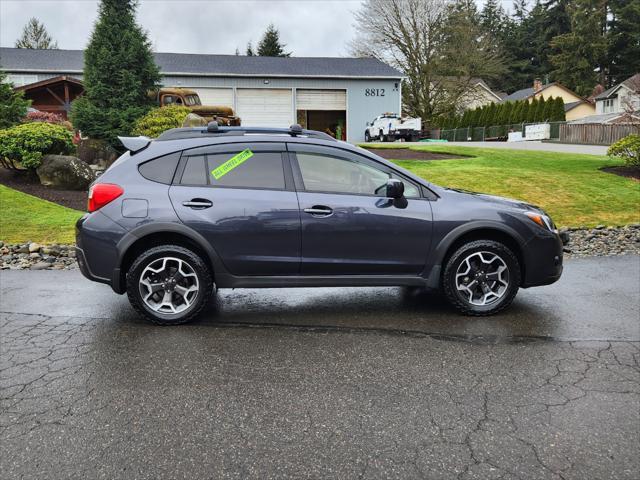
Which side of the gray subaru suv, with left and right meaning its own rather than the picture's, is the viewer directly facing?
right

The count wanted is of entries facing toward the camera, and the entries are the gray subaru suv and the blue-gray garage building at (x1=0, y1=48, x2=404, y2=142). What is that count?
1

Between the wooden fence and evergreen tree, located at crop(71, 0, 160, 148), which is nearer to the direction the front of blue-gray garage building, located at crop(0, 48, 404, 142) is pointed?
the evergreen tree

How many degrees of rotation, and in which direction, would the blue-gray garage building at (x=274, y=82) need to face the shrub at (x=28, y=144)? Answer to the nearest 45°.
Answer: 0° — it already faces it

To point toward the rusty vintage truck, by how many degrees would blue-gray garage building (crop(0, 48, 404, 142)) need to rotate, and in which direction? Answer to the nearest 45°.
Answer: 0° — it already faces it

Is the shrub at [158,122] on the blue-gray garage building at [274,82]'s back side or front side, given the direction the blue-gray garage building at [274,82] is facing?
on the front side

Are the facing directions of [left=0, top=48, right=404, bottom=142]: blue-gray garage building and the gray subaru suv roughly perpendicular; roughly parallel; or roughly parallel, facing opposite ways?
roughly perpendicular

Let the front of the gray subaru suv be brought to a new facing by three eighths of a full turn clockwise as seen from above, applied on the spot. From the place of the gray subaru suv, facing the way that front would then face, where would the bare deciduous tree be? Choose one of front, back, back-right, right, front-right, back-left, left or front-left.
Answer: back-right

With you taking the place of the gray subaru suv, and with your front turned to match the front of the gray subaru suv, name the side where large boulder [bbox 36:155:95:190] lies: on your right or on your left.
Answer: on your left

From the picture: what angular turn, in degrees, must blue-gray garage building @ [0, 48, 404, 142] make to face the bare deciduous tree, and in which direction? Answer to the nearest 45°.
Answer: approximately 135° to its left

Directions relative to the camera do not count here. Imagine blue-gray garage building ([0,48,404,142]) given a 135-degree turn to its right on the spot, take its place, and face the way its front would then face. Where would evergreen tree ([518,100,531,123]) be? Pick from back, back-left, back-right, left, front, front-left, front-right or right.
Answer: back-right

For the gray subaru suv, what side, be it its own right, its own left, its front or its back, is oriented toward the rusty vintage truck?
left

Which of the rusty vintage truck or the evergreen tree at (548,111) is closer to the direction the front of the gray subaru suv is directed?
the evergreen tree
